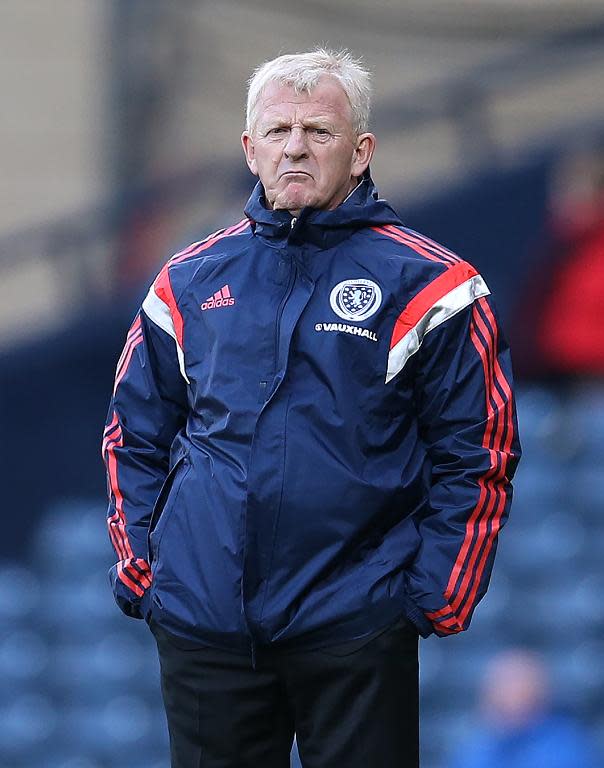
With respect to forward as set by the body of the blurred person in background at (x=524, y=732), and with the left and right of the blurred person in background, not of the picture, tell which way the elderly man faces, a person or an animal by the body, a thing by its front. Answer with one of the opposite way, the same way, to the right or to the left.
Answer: the same way

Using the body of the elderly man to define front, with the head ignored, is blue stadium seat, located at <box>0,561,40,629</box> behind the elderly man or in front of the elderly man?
behind

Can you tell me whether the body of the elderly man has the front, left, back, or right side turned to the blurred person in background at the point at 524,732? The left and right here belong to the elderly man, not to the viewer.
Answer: back

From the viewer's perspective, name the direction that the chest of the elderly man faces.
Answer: toward the camera

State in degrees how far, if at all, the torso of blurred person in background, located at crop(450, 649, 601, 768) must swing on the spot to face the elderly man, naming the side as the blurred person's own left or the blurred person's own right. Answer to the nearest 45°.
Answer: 0° — they already face them

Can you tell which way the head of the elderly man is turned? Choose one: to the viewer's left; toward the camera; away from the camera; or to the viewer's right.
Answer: toward the camera

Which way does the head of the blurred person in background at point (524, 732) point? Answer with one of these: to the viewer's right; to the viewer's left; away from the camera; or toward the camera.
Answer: toward the camera

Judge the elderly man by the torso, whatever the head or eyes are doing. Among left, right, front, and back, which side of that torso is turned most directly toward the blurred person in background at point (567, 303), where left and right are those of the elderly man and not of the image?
back

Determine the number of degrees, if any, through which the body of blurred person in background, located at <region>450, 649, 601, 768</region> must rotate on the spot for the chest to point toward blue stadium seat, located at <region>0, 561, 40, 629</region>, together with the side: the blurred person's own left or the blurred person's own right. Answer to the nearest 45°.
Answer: approximately 90° to the blurred person's own right

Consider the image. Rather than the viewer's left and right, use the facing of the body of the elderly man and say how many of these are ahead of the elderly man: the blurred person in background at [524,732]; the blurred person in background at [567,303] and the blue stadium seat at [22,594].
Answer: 0

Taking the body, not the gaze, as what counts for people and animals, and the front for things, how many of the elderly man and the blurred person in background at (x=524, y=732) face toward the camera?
2

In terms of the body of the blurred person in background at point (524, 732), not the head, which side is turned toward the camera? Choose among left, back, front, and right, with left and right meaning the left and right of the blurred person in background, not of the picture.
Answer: front

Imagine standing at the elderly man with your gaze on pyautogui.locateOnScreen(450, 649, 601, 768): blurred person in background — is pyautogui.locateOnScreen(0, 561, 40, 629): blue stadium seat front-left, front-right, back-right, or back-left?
front-left
